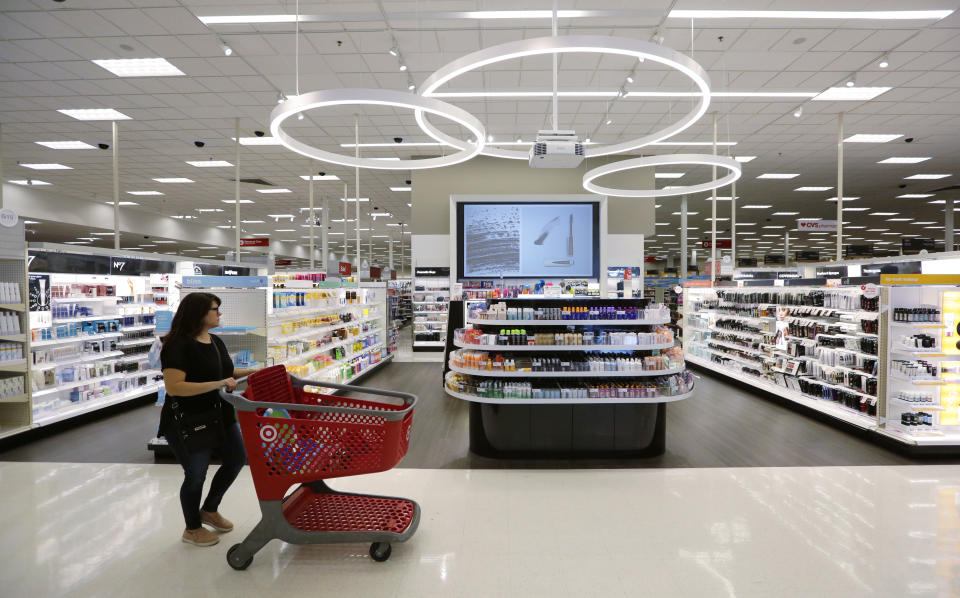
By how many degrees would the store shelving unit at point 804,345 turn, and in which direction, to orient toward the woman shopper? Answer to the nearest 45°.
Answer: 0° — it already faces them

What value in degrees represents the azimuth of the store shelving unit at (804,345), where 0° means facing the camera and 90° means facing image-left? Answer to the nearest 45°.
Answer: approximately 45°

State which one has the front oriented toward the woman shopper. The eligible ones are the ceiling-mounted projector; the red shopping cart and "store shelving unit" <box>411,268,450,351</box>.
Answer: the store shelving unit

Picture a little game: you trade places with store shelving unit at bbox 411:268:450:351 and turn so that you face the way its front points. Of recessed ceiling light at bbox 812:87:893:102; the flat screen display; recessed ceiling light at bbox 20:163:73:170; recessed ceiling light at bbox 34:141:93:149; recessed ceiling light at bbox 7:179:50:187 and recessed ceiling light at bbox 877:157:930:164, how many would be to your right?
3

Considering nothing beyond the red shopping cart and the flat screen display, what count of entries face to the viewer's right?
1

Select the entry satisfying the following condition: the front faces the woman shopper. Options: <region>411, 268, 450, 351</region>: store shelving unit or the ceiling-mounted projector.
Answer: the store shelving unit

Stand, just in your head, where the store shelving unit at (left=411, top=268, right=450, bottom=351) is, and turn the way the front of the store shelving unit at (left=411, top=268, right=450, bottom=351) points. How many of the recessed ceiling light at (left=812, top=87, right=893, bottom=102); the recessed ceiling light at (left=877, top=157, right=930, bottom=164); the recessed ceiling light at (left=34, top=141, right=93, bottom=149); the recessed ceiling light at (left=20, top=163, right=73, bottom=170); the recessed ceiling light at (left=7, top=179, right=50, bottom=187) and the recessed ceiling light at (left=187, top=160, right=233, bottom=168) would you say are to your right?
4

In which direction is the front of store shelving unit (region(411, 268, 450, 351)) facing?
toward the camera

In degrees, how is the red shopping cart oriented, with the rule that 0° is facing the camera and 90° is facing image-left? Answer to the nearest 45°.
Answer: approximately 270°

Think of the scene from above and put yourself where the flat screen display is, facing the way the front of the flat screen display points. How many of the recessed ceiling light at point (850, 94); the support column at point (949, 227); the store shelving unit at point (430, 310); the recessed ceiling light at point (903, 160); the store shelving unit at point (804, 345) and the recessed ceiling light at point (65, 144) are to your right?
2

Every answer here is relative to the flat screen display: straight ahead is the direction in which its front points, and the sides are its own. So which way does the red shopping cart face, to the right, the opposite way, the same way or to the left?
to the left

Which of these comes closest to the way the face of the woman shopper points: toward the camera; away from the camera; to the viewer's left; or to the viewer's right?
to the viewer's right
